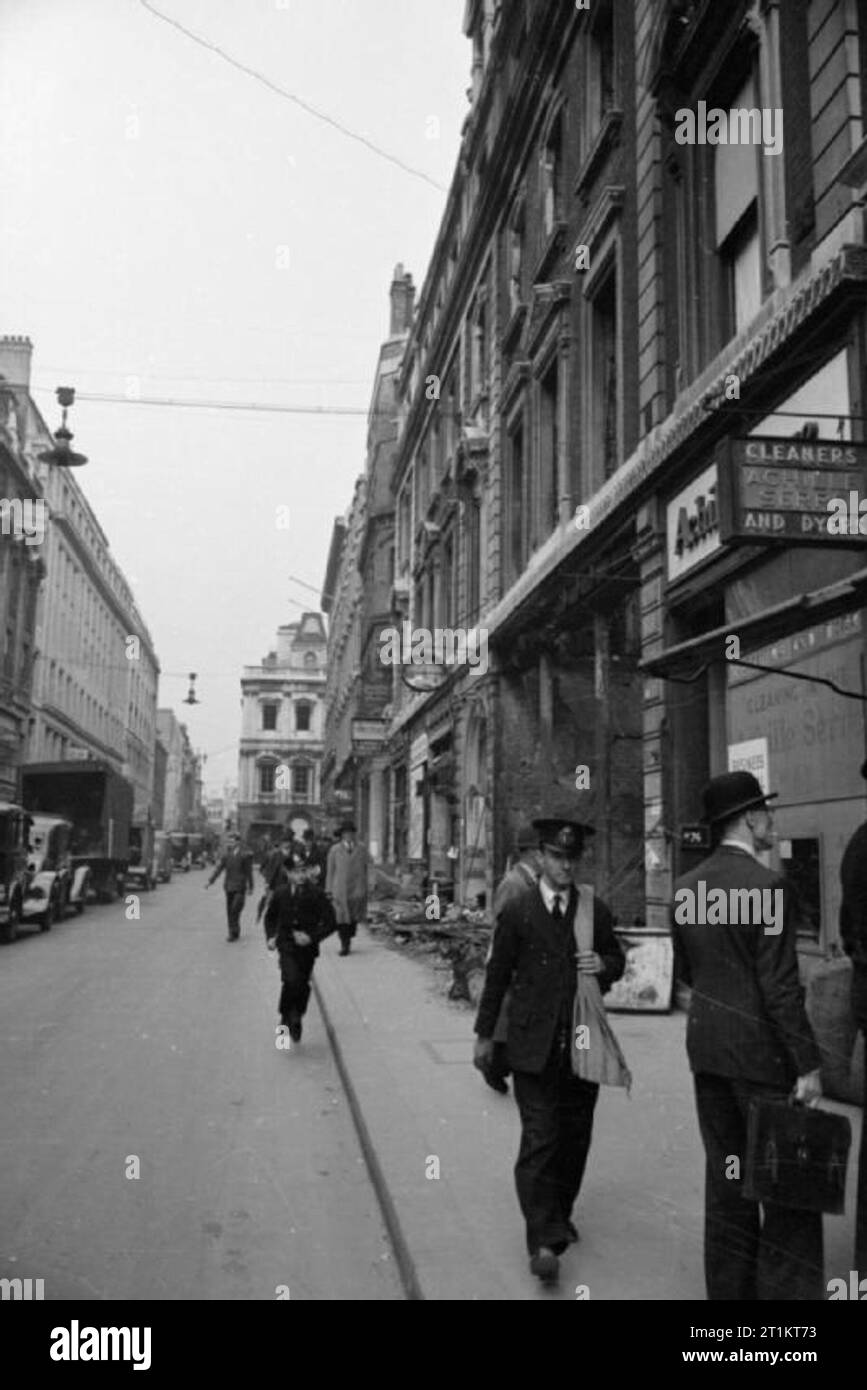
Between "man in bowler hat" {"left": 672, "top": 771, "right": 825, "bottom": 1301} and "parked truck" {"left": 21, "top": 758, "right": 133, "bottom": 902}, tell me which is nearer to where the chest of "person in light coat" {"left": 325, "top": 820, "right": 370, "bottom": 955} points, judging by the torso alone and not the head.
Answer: the man in bowler hat

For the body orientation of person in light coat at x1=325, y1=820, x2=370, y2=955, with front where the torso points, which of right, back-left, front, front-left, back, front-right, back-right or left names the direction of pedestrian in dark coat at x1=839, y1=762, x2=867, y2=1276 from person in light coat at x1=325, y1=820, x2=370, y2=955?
front

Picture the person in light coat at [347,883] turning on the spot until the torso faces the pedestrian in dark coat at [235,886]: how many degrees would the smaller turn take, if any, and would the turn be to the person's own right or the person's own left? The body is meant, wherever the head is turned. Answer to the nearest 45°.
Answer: approximately 135° to the person's own right

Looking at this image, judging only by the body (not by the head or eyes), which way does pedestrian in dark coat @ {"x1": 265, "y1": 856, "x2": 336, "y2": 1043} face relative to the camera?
toward the camera

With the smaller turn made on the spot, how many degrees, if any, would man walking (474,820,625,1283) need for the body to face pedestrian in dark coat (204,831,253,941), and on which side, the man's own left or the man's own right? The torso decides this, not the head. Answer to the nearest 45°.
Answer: approximately 180°

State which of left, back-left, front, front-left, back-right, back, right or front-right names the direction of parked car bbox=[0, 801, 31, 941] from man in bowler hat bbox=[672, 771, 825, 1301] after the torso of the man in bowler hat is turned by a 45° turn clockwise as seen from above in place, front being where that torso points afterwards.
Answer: back-left

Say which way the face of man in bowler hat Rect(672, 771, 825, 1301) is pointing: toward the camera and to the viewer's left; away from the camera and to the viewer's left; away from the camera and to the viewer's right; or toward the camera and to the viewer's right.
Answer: away from the camera and to the viewer's right

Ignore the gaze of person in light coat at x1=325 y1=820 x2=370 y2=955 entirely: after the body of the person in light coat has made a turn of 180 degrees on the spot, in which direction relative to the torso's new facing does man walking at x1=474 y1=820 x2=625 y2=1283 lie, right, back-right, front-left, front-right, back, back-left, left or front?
back

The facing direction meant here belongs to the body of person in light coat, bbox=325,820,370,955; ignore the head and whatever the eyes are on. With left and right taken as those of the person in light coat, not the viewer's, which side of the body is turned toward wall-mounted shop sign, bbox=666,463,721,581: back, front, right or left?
front

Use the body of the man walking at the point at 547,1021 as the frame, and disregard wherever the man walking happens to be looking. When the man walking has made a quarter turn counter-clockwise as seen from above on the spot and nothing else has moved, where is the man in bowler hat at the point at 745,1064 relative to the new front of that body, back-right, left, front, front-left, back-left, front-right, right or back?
front-right

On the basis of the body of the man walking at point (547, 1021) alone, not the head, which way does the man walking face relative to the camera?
toward the camera
